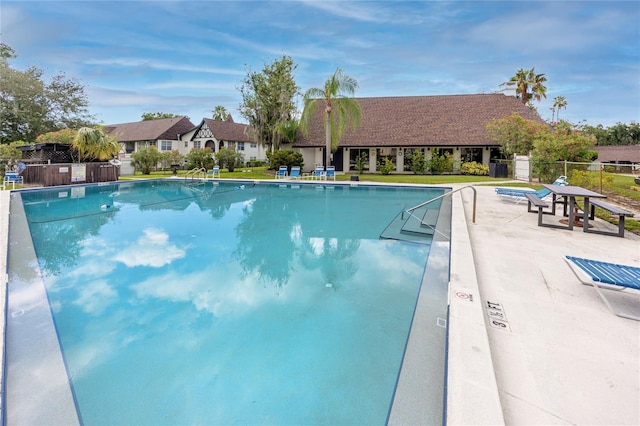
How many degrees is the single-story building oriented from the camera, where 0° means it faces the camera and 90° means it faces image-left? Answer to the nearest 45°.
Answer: approximately 0°

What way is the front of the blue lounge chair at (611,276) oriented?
to the viewer's left

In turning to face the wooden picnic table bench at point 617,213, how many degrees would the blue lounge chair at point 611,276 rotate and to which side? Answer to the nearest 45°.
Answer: approximately 90° to its right

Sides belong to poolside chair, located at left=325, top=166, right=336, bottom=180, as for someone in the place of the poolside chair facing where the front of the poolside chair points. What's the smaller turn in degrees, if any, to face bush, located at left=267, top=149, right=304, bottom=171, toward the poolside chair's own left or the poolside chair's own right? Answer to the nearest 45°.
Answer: approximately 135° to the poolside chair's own right

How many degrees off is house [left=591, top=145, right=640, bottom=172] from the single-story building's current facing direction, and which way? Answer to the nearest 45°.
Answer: approximately 135° to its left

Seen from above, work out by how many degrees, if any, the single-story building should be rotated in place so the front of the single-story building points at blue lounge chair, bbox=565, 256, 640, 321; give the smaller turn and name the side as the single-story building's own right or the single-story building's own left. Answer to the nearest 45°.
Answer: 0° — it already faces it

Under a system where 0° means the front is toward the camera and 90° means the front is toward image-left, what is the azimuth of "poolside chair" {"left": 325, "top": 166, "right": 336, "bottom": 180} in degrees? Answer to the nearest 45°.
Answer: approximately 0°

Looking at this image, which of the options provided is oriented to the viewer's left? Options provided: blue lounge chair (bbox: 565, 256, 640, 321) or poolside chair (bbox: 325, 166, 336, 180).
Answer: the blue lounge chair
